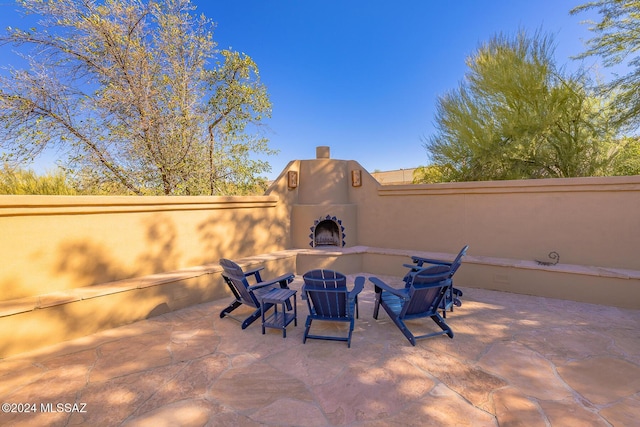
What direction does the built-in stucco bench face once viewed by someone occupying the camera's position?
facing the viewer and to the right of the viewer

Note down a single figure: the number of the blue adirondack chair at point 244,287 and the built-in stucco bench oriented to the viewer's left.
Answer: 0

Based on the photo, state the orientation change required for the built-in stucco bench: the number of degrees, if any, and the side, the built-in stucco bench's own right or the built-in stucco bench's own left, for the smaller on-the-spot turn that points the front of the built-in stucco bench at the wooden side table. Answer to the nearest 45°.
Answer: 0° — it already faces it

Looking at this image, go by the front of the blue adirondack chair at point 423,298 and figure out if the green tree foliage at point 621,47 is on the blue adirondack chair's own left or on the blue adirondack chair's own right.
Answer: on the blue adirondack chair's own right

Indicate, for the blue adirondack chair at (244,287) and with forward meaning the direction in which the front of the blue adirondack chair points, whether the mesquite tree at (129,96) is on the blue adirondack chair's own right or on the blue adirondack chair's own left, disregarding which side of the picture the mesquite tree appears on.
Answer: on the blue adirondack chair's own left

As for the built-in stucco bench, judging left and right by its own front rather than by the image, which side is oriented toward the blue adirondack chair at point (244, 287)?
front

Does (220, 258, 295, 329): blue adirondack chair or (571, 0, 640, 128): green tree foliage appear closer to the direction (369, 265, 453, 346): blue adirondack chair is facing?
the blue adirondack chair
